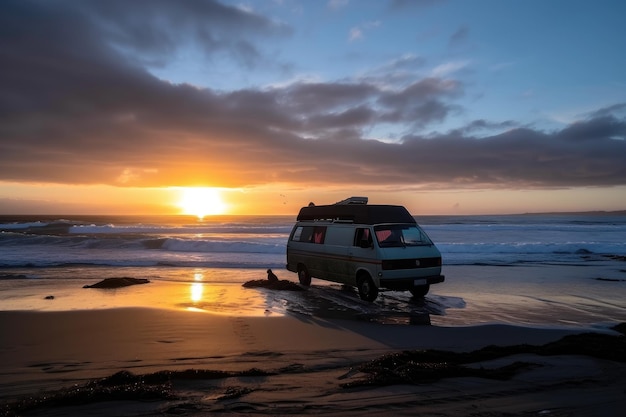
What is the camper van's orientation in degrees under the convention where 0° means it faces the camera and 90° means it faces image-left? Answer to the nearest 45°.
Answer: approximately 315°

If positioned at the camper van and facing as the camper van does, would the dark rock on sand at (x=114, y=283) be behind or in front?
behind
